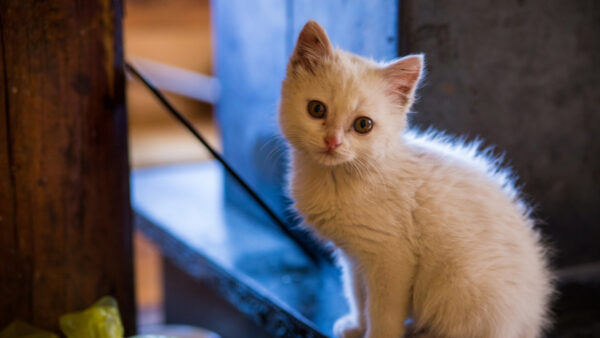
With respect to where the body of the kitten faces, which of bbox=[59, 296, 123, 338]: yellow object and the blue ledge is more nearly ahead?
the yellow object

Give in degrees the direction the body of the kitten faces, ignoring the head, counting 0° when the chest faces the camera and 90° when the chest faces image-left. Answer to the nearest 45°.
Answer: approximately 90°

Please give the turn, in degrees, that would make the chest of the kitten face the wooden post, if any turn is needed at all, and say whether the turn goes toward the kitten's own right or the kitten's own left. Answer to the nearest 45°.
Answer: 0° — it already faces it

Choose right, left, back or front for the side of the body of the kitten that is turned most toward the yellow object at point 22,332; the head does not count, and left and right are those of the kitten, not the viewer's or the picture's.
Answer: front

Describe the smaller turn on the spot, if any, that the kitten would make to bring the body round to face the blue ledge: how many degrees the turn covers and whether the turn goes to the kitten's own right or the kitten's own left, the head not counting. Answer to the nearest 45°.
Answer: approximately 45° to the kitten's own right

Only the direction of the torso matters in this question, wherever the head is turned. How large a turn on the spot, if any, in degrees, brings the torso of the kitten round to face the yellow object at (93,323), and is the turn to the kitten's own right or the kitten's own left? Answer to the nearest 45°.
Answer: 0° — it already faces it

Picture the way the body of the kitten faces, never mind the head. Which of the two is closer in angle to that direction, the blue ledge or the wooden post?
the wooden post
